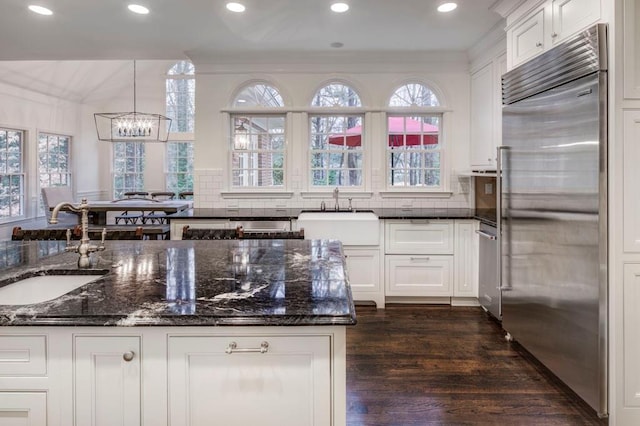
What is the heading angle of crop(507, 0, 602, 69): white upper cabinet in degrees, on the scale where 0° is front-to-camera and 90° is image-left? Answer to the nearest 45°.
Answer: approximately 45°

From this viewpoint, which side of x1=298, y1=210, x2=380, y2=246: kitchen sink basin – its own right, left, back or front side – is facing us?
front

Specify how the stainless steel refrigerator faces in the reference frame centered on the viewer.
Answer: facing the viewer and to the left of the viewer

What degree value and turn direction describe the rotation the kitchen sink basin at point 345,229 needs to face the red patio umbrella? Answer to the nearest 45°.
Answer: approximately 135° to its left

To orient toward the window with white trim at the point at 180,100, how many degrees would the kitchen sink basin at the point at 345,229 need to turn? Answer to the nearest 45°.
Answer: approximately 135° to its right

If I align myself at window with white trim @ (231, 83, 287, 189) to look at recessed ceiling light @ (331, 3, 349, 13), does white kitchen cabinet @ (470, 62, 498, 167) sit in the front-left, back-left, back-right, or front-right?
front-left

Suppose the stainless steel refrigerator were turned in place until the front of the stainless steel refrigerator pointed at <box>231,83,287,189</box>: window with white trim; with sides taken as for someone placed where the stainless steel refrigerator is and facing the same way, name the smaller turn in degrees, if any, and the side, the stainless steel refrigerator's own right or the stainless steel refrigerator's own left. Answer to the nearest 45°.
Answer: approximately 90° to the stainless steel refrigerator's own right

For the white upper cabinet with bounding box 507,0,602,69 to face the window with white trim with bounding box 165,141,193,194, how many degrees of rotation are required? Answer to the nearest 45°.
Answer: approximately 90° to its right

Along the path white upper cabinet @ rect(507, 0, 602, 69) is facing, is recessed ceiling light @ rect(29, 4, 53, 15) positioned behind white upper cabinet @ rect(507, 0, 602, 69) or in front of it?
in front

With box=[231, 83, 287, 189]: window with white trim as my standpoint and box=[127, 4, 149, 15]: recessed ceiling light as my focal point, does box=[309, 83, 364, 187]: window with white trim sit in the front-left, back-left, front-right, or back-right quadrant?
back-left

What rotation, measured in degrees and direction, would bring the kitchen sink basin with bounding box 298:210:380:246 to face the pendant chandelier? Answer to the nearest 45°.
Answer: approximately 135° to its right

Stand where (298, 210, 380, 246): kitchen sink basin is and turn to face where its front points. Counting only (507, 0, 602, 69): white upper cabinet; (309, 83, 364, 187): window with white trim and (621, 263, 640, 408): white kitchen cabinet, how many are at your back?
1

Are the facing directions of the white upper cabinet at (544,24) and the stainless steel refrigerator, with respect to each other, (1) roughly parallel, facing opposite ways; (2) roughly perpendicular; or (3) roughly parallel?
roughly parallel

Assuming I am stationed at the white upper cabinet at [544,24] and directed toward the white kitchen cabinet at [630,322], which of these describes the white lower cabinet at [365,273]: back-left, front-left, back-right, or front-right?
back-right
